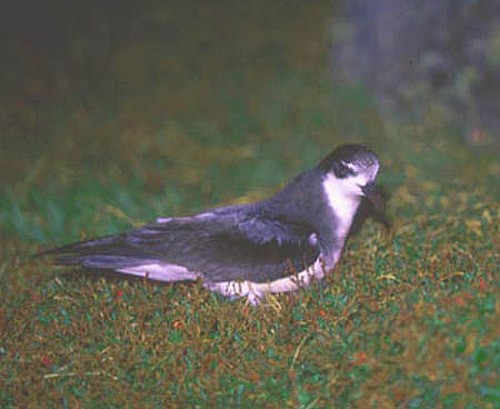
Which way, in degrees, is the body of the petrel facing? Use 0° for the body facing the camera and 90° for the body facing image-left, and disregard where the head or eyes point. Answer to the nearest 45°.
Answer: approximately 270°
